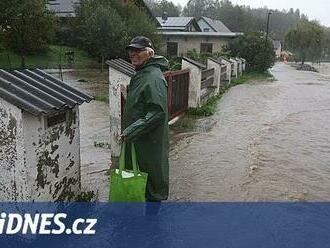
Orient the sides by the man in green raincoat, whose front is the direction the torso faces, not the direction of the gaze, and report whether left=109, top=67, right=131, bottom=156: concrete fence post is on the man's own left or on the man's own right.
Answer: on the man's own right

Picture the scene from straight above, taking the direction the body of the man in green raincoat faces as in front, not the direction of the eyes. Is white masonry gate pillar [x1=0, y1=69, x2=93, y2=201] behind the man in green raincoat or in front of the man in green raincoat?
in front

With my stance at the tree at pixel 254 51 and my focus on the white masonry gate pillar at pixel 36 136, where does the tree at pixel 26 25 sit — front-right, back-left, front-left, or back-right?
front-right

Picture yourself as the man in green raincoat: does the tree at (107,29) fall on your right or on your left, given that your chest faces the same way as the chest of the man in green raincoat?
on your right

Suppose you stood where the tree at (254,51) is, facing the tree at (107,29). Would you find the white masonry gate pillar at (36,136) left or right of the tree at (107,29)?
left
